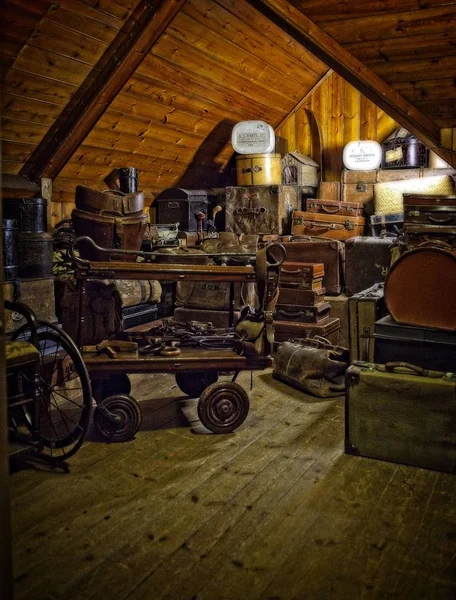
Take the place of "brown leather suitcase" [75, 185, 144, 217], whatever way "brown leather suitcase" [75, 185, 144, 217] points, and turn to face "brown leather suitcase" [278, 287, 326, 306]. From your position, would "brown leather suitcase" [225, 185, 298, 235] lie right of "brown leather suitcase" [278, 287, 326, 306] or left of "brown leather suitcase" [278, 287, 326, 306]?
left

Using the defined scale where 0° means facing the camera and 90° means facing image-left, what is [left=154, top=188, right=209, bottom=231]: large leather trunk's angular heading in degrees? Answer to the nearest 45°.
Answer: approximately 315°

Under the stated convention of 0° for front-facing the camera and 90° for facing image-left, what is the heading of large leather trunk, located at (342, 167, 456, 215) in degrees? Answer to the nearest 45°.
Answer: approximately 0°

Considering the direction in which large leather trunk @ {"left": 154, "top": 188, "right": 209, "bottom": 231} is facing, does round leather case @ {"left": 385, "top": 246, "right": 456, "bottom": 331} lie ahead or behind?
ahead

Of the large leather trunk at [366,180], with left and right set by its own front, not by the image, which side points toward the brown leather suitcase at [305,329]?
front

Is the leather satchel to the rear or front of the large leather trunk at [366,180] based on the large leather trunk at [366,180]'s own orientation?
to the front

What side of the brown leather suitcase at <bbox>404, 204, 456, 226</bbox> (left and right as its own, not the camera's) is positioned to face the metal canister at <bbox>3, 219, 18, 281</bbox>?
right

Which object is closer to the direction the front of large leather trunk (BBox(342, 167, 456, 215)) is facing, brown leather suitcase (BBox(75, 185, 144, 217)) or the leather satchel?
the leather satchel

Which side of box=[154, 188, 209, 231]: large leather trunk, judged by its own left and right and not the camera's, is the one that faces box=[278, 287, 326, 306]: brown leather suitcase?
front

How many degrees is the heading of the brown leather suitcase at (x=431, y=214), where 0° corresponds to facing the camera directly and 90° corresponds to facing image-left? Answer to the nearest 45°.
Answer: approximately 0°

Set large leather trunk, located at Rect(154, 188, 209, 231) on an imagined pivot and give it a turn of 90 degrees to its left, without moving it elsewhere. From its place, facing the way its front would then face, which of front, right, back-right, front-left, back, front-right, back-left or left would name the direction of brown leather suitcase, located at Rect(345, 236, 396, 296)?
right
